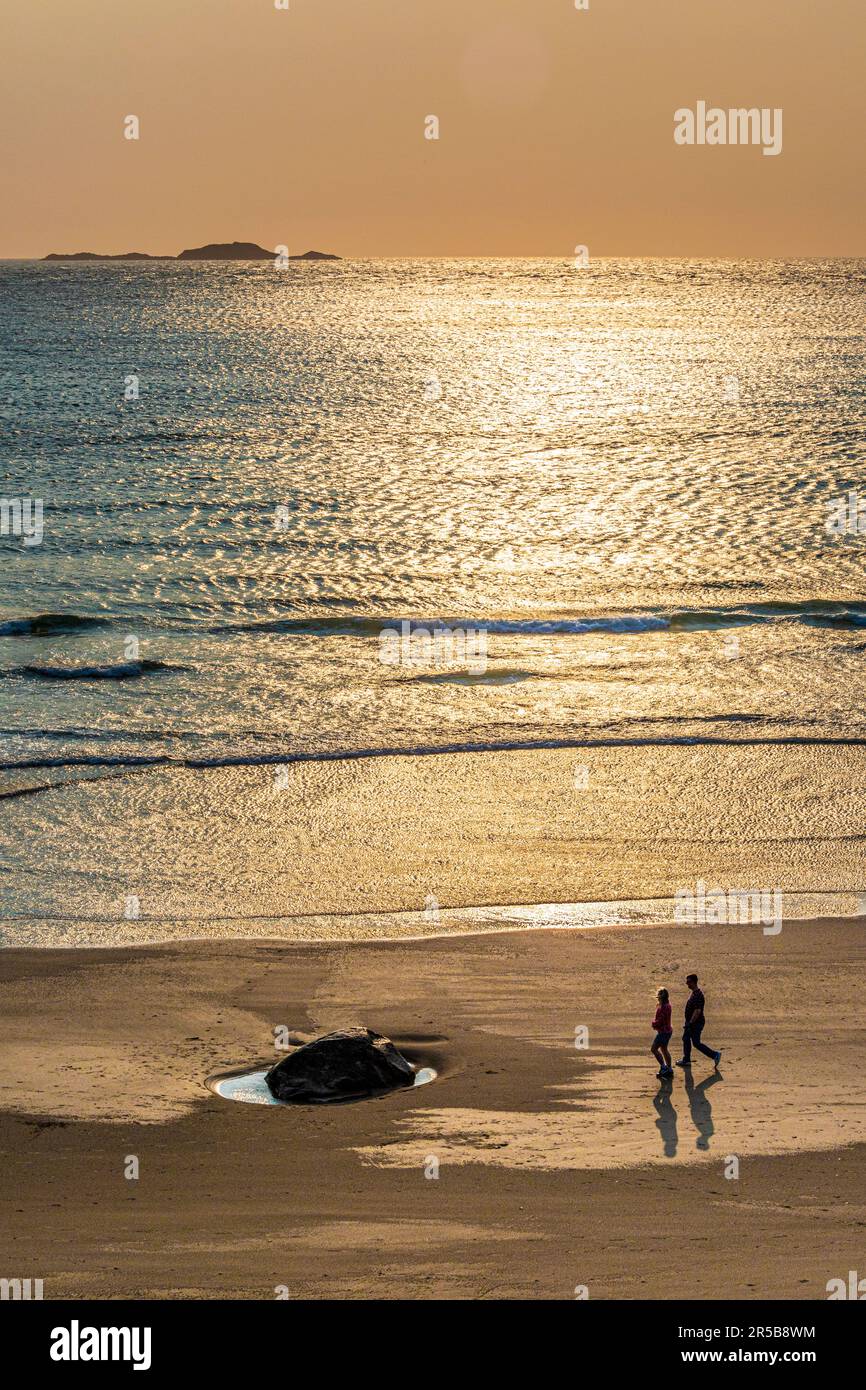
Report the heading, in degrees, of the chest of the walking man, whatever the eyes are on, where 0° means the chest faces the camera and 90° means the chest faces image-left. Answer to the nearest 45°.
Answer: approximately 90°
